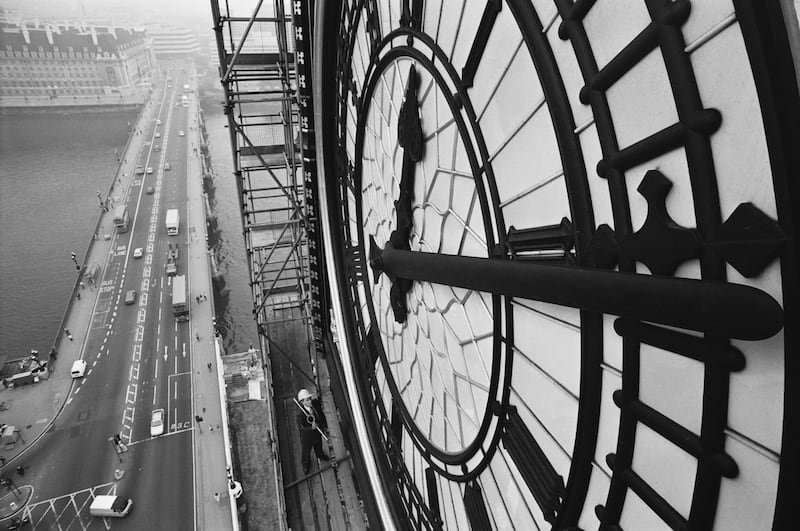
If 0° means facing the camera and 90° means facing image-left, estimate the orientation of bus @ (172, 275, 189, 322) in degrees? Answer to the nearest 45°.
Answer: approximately 0°

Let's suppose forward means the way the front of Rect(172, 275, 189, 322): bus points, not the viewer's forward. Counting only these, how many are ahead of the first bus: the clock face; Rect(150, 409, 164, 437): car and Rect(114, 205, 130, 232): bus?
2

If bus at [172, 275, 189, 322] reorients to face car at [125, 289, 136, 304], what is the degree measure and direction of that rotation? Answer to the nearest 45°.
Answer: approximately 135° to its right

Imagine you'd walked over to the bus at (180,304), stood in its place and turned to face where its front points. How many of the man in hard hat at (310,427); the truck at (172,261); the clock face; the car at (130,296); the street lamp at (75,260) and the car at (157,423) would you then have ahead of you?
3

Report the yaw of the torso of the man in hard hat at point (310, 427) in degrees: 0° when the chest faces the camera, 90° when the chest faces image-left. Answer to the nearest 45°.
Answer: approximately 0°

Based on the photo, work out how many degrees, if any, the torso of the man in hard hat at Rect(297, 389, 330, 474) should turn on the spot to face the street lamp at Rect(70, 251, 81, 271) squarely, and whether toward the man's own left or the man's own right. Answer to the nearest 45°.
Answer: approximately 135° to the man's own right

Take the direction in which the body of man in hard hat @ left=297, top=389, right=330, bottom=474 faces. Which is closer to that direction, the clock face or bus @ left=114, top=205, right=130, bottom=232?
the clock face

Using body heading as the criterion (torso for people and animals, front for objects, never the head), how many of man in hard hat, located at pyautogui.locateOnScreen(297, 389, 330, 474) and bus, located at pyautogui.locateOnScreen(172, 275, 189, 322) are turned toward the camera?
2

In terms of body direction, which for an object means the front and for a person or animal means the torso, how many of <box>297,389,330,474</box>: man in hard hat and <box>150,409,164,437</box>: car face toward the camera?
2

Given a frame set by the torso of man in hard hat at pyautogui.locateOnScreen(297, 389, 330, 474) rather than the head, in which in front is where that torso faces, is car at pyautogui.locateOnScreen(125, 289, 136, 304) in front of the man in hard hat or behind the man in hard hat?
behind
